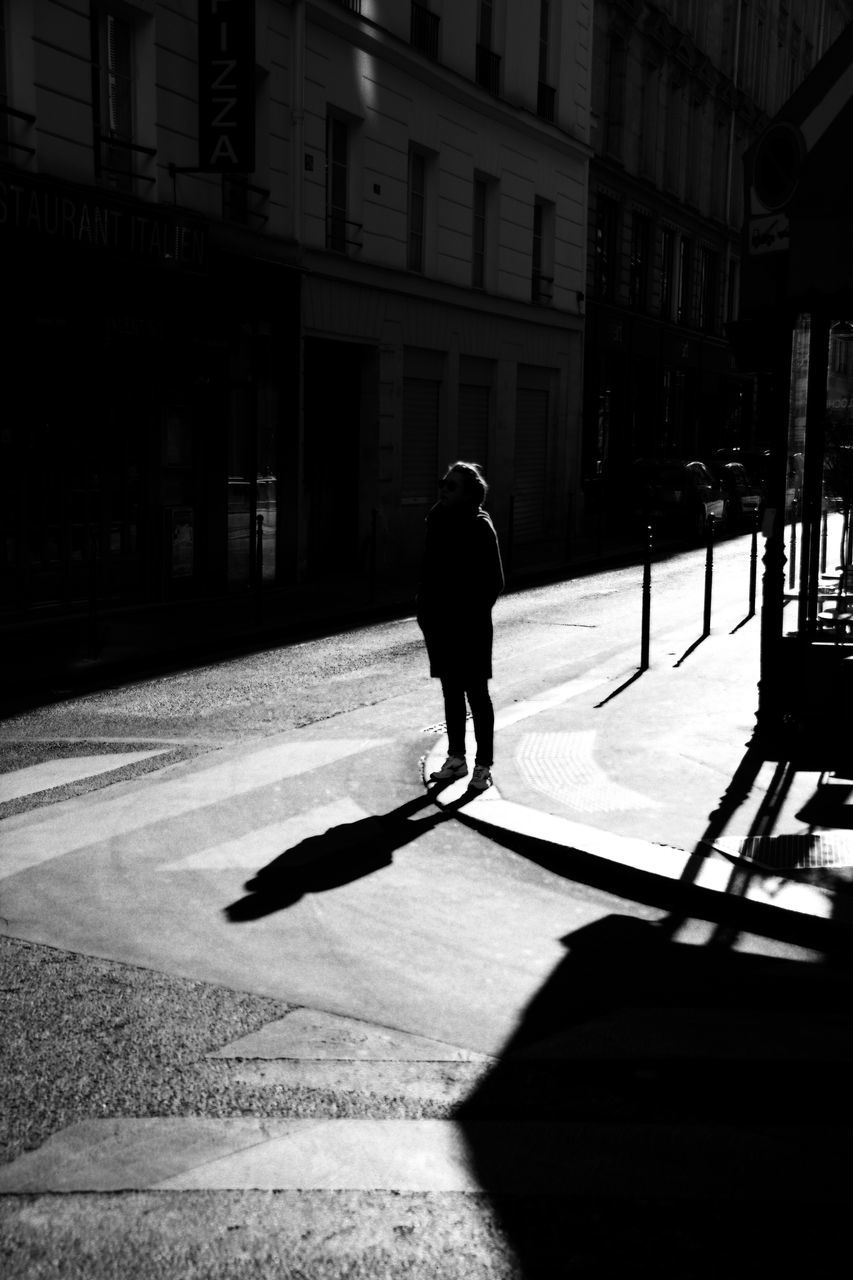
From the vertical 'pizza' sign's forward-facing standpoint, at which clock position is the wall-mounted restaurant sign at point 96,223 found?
The wall-mounted restaurant sign is roughly at 1 o'clock from the vertical 'pizza' sign.

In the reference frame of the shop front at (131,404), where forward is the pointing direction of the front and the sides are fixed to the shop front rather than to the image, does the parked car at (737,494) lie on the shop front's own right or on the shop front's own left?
on the shop front's own left

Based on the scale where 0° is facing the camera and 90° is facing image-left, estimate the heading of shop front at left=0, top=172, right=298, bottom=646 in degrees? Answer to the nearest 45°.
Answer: approximately 315°

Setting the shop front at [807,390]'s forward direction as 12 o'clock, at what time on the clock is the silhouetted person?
The silhouetted person is roughly at 12 o'clock from the shop front.

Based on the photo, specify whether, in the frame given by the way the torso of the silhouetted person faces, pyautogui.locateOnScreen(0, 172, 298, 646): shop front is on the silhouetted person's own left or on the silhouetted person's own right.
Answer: on the silhouetted person's own right

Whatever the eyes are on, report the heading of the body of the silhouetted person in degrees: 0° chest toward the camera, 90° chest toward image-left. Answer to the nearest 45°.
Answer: approximately 45°

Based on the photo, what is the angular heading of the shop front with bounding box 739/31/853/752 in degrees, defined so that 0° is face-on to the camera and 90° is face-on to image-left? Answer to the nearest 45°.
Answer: approximately 45°

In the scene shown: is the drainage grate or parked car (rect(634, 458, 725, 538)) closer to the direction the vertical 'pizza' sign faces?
the drainage grate

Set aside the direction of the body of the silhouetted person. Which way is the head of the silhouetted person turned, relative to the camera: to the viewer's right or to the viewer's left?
to the viewer's left

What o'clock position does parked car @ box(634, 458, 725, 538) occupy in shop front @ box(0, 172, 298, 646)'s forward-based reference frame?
The parked car is roughly at 9 o'clock from the shop front.

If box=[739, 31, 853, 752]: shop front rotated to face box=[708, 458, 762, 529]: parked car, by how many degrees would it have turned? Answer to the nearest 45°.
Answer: approximately 135° to its right

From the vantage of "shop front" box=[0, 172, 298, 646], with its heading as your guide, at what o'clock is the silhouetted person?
The silhouetted person is roughly at 1 o'clock from the shop front.

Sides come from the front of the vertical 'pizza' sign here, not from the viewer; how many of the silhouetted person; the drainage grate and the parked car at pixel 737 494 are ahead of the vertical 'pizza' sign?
2
